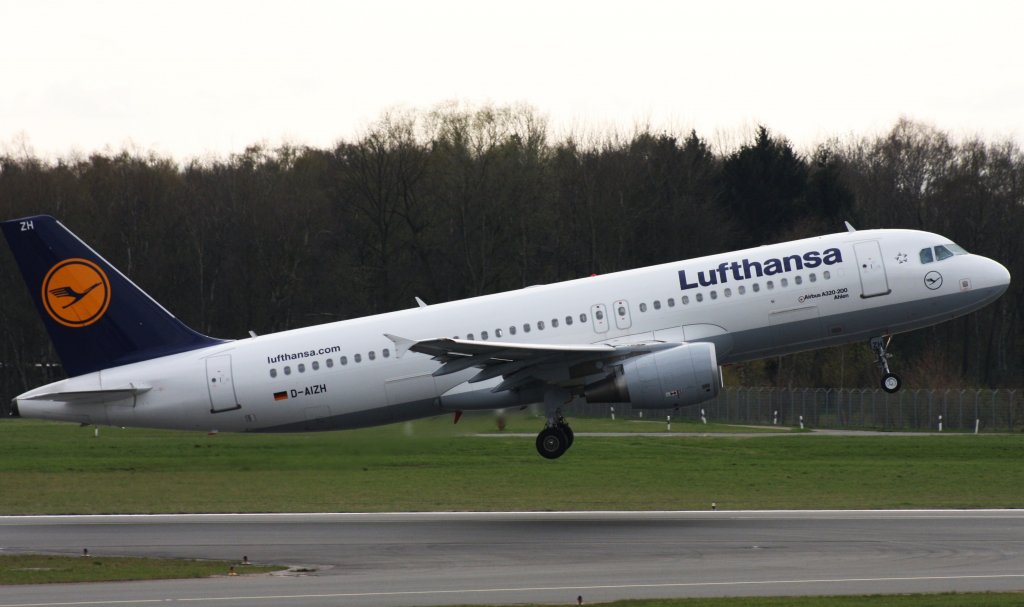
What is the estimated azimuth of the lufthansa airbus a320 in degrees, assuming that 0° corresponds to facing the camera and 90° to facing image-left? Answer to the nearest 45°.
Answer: approximately 270°
